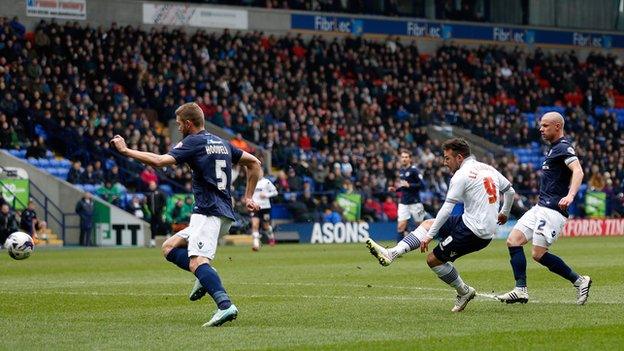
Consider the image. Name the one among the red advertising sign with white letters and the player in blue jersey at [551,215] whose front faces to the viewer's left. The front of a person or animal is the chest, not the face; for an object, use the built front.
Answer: the player in blue jersey

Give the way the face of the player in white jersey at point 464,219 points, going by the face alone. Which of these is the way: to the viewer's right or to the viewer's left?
to the viewer's left

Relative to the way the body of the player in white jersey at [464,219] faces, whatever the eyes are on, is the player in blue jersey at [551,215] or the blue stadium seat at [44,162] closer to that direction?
the blue stadium seat

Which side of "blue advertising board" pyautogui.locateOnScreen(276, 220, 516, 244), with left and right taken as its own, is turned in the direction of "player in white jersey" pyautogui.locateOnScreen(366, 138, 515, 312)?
front

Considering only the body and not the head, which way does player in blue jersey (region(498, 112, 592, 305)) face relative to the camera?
to the viewer's left

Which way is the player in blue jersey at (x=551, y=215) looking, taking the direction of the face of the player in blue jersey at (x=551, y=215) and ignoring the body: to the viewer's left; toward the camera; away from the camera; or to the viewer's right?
to the viewer's left

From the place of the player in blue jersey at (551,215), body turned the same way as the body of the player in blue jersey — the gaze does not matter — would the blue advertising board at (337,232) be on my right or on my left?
on my right

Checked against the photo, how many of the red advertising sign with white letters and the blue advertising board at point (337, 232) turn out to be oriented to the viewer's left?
0

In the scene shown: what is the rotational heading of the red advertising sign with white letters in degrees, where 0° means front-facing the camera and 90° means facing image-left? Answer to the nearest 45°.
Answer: approximately 0°

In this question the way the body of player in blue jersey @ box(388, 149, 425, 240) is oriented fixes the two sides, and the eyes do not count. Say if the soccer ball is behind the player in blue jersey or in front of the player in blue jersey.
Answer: in front
